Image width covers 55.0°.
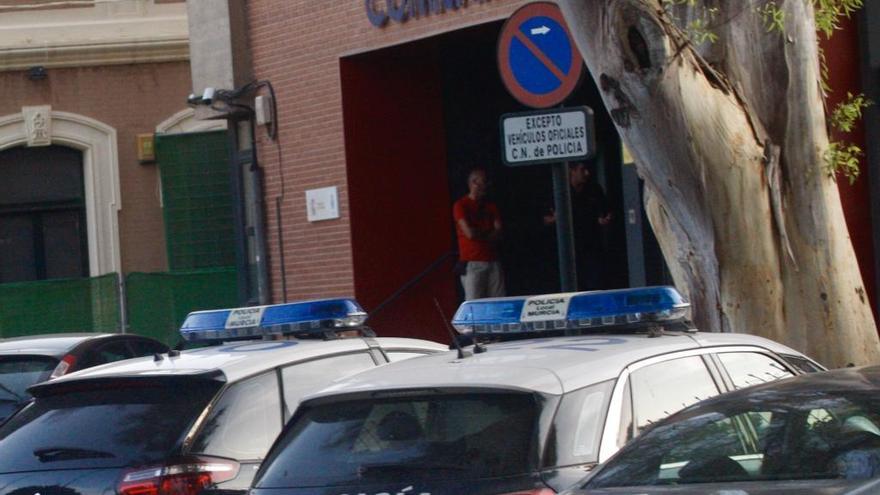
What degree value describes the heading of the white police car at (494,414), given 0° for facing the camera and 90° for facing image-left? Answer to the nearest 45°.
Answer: approximately 225°

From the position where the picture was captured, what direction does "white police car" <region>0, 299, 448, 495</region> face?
facing away from the viewer and to the right of the viewer

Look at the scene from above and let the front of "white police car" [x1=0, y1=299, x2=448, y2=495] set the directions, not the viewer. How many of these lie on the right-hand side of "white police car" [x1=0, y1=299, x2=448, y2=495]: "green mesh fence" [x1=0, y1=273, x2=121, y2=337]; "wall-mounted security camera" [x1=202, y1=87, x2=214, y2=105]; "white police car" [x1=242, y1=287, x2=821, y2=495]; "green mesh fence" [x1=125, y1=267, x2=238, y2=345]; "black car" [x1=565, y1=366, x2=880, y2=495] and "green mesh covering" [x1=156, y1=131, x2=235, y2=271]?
2

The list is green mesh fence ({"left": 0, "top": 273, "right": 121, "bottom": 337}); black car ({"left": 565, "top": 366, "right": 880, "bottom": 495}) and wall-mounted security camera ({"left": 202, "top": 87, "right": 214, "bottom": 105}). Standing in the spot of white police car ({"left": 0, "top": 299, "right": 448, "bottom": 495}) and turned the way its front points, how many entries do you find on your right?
1

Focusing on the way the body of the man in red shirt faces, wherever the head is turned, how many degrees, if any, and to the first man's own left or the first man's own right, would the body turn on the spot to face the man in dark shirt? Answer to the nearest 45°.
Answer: approximately 90° to the first man's own left

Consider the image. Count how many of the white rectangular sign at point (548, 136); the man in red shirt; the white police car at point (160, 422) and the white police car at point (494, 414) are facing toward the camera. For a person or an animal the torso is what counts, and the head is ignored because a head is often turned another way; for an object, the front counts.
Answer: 2

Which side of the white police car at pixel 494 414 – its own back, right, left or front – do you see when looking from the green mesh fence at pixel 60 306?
left

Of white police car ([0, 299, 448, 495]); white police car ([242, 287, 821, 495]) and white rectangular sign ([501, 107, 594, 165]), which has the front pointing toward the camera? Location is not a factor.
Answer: the white rectangular sign

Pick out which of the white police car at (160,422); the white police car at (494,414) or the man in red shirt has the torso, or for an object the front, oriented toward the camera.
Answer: the man in red shirt
